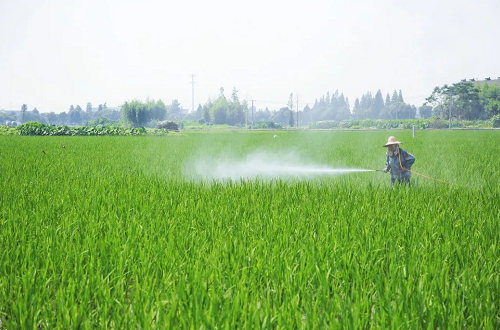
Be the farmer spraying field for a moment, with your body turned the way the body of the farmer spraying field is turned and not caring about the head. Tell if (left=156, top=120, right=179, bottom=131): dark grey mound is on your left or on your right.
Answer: on your right

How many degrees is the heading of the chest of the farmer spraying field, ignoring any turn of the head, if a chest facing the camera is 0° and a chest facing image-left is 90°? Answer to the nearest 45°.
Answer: approximately 45°
